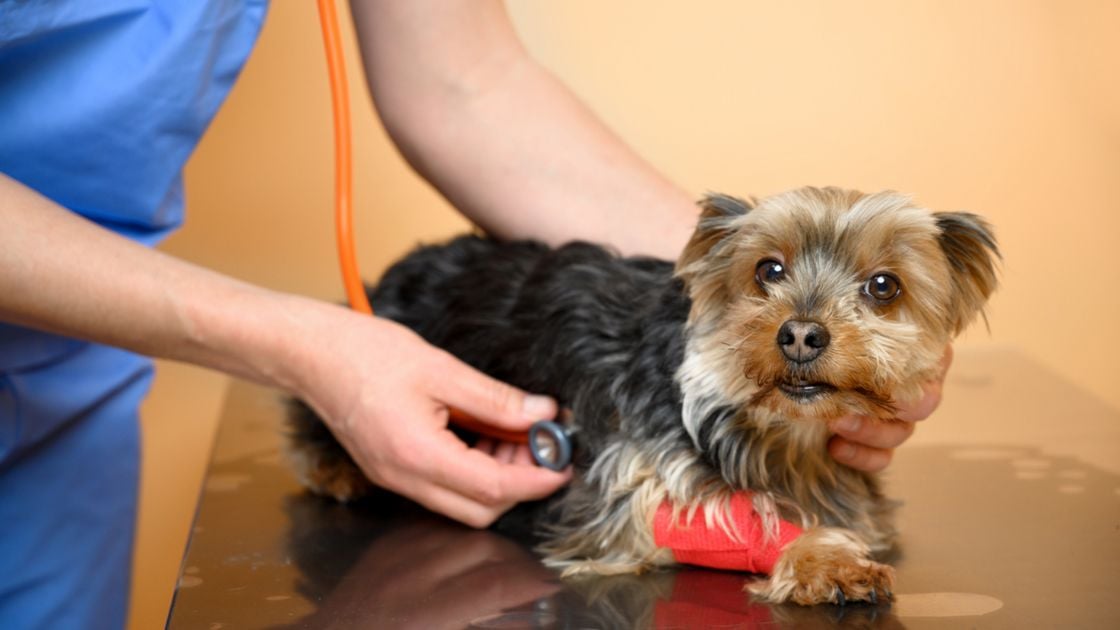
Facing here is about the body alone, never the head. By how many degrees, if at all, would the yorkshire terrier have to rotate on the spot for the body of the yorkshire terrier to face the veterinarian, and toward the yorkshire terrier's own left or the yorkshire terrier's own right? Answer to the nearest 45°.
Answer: approximately 135° to the yorkshire terrier's own right

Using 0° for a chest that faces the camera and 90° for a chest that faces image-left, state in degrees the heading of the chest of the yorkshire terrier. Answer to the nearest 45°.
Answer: approximately 315°
